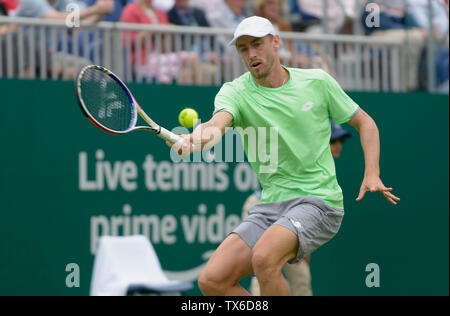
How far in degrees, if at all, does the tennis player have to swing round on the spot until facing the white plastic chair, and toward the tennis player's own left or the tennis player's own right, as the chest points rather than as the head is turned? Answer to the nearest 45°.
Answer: approximately 90° to the tennis player's own right

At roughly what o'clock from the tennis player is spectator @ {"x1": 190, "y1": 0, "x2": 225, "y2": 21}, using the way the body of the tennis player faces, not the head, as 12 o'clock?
The spectator is roughly at 4 o'clock from the tennis player.

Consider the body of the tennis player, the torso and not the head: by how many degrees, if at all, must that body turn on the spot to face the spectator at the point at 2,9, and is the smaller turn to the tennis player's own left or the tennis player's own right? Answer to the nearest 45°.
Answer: approximately 90° to the tennis player's own right

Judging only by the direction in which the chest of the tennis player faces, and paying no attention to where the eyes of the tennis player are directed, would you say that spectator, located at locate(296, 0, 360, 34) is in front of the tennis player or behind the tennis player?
behind

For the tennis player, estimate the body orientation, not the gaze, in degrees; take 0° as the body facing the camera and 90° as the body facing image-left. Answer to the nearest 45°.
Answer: approximately 45°

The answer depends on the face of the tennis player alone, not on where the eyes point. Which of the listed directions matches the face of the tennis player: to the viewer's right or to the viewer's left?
to the viewer's left

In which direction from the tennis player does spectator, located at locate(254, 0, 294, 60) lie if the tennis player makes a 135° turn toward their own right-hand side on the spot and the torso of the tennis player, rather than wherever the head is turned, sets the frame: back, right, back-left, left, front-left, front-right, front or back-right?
front

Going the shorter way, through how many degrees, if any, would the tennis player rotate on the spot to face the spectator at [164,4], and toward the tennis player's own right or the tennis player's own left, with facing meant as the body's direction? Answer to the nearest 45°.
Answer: approximately 135° to the tennis player's own right

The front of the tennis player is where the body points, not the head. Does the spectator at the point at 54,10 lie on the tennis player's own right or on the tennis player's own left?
on the tennis player's own right

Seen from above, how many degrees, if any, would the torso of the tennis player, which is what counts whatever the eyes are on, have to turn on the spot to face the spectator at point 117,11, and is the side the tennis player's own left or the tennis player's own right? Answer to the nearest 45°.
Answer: approximately 90° to the tennis player's own right
